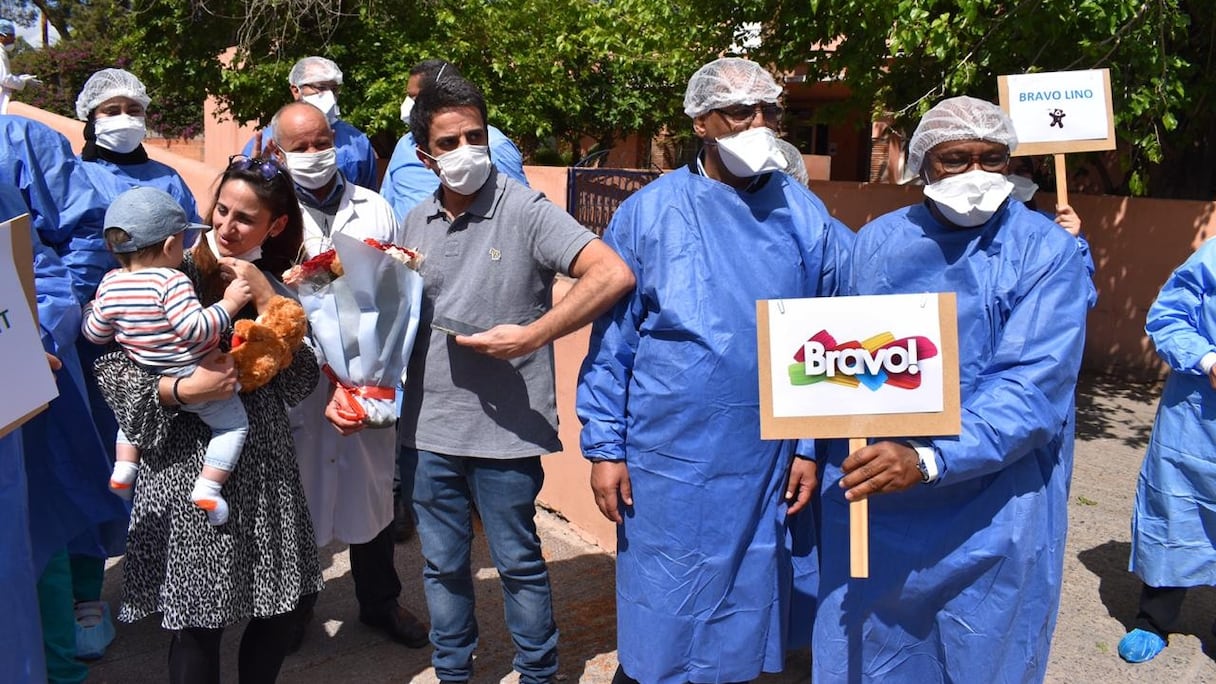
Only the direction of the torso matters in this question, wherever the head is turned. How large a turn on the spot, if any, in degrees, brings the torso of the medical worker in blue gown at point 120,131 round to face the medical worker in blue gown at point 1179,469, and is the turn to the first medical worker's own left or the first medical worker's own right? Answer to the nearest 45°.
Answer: approximately 45° to the first medical worker's own left

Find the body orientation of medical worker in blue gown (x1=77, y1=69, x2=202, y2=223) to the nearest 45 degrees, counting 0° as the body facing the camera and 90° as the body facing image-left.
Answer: approximately 0°

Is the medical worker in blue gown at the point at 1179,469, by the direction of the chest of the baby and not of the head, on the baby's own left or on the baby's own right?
on the baby's own right

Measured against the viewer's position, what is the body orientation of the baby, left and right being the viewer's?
facing away from the viewer and to the right of the viewer

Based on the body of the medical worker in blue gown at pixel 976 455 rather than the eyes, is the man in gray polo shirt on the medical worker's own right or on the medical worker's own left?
on the medical worker's own right

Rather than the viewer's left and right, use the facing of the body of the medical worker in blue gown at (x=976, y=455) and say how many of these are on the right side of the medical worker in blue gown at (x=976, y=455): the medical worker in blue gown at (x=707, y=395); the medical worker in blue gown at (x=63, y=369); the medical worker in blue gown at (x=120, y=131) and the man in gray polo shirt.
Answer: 4

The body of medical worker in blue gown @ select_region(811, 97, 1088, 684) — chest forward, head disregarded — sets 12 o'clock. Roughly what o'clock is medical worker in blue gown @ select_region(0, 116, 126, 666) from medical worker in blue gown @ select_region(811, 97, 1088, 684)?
medical worker in blue gown @ select_region(0, 116, 126, 666) is roughly at 3 o'clock from medical worker in blue gown @ select_region(811, 97, 1088, 684).

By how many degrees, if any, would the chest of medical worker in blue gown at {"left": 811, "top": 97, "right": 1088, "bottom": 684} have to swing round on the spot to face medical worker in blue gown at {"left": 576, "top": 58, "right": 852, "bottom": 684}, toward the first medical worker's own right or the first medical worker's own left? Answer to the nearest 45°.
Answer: approximately 90° to the first medical worker's own right

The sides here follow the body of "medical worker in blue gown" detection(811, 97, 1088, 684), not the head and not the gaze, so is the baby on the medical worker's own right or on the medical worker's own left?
on the medical worker's own right
